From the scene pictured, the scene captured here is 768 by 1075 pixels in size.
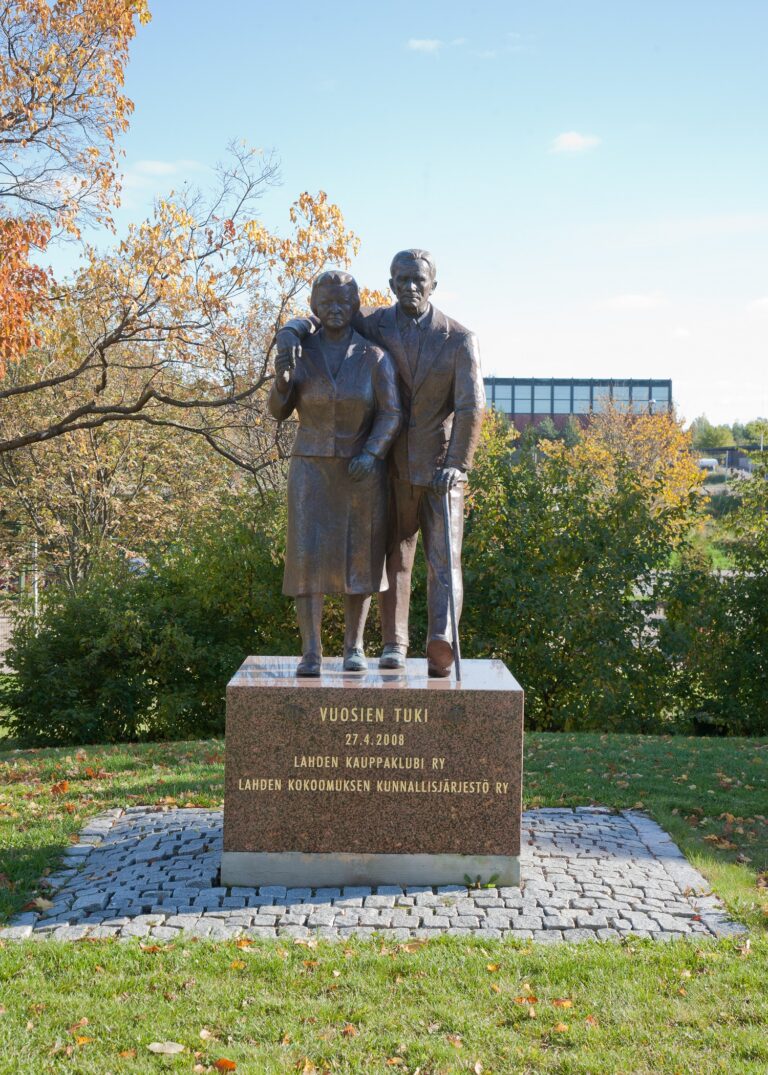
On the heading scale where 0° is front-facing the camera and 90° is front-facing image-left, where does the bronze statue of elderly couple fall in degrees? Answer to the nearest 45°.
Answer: approximately 0°

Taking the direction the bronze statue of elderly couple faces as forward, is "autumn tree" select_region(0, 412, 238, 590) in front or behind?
behind

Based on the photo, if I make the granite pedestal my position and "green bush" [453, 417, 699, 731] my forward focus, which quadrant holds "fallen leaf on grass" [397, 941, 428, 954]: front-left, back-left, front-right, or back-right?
back-right

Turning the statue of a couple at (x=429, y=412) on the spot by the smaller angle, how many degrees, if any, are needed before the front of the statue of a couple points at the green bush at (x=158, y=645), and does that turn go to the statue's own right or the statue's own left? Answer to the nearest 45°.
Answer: approximately 135° to the statue's own right

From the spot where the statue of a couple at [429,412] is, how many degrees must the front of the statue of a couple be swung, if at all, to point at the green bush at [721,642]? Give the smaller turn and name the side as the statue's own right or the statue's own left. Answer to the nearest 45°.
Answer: approximately 135° to the statue's own left
